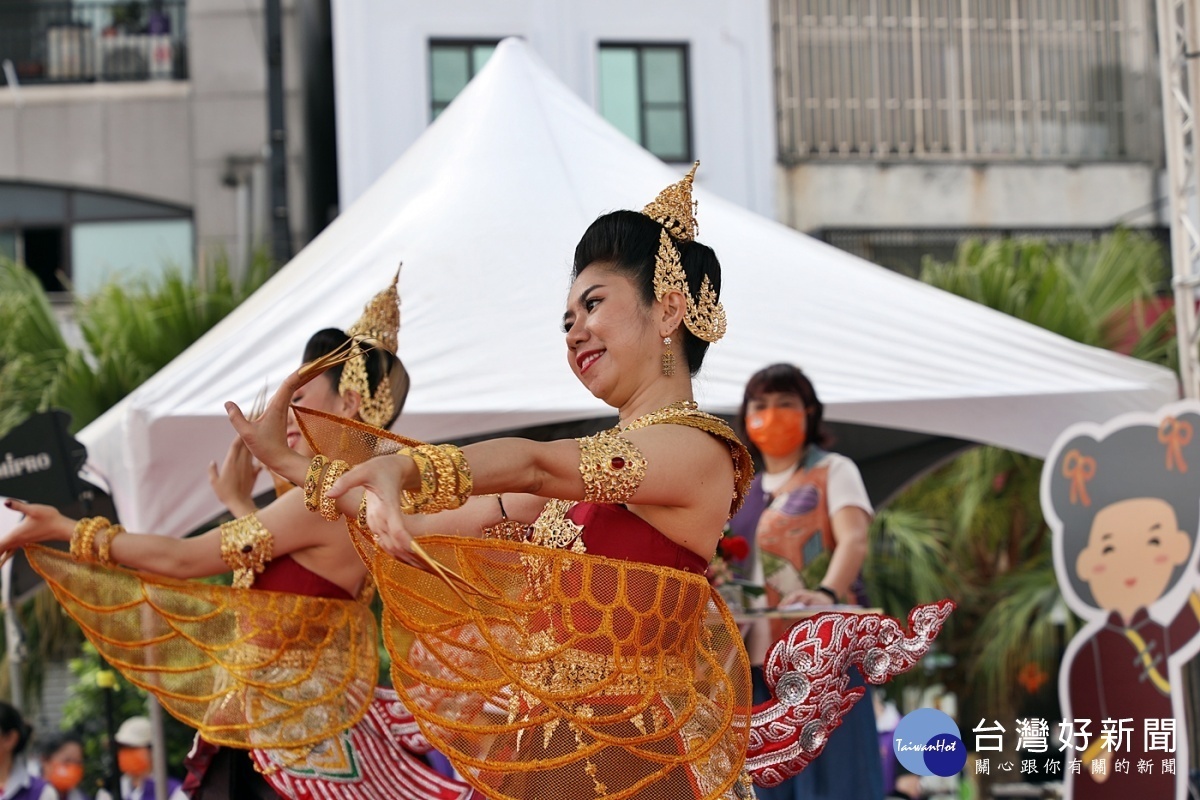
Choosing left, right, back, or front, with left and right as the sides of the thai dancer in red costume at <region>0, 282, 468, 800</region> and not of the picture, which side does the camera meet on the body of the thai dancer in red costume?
left

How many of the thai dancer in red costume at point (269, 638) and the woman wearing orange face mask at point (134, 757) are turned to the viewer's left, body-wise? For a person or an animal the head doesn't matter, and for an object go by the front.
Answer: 1

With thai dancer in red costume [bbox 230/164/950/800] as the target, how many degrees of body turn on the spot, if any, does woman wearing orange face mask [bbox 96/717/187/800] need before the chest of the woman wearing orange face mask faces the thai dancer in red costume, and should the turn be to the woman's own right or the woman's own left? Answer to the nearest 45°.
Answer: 0° — they already face them

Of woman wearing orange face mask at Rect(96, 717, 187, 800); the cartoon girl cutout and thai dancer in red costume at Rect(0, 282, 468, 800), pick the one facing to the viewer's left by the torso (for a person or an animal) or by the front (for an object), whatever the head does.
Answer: the thai dancer in red costume

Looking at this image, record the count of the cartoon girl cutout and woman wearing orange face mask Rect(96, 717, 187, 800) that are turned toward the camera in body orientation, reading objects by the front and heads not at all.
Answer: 2

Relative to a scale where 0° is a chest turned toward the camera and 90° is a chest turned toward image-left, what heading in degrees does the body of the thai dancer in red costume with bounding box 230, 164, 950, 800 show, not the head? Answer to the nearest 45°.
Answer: approximately 45°

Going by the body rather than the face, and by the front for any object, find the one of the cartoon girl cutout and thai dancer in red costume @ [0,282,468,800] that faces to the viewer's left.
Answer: the thai dancer in red costume

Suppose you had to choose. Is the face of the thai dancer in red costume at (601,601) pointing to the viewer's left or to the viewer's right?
to the viewer's left

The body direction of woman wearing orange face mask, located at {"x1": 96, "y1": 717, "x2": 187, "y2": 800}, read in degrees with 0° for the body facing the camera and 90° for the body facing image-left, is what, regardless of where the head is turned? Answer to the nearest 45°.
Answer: approximately 0°
